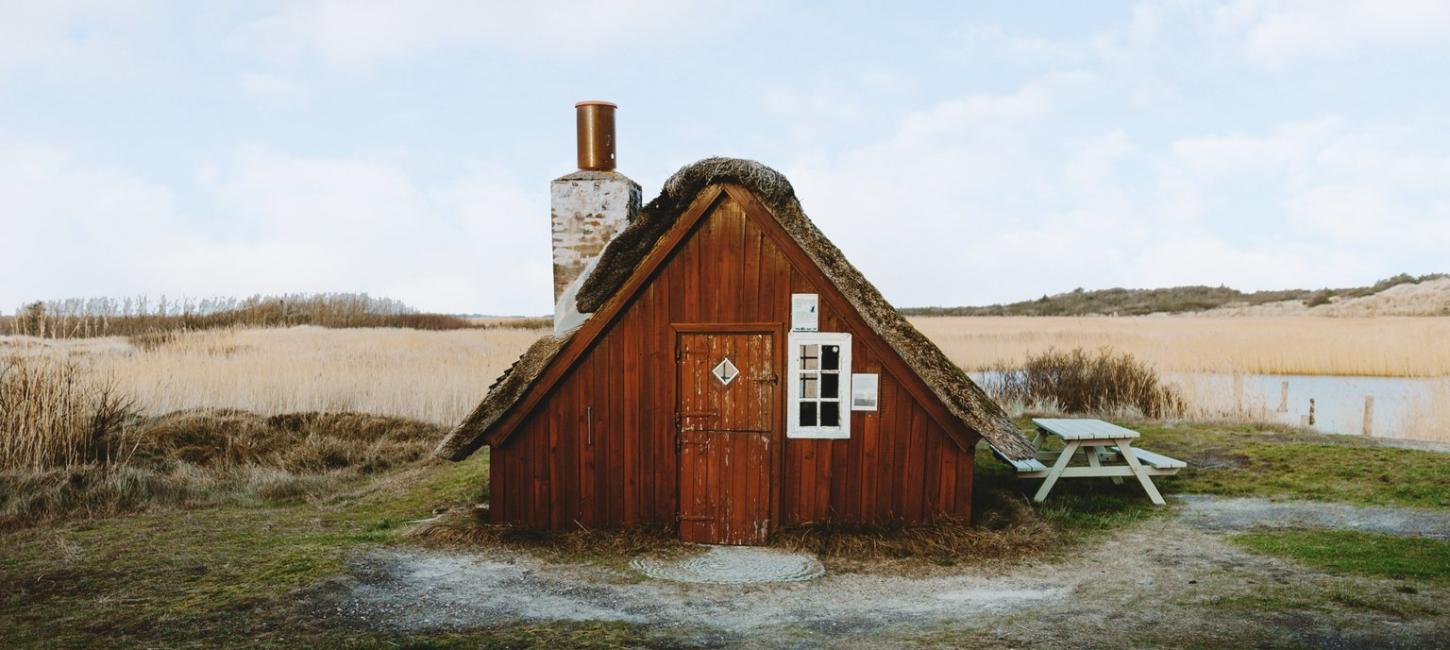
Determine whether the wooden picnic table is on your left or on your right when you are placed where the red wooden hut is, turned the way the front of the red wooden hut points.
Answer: on your left

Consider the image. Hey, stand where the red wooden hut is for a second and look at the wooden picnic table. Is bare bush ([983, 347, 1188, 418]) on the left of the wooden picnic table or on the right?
left

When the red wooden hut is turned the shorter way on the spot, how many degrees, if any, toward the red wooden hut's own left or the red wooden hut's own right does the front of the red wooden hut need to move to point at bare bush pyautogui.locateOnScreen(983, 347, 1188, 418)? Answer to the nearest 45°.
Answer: approximately 135° to the red wooden hut's own left

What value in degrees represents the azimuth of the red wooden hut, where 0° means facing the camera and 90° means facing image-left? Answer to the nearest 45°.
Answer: approximately 0°
